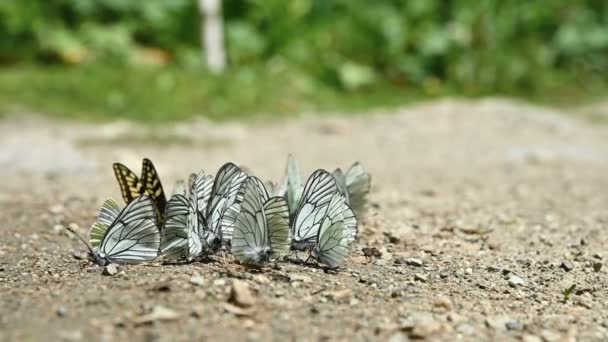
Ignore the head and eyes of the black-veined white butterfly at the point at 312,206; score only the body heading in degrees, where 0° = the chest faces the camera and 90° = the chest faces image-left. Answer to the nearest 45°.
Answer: approximately 90°

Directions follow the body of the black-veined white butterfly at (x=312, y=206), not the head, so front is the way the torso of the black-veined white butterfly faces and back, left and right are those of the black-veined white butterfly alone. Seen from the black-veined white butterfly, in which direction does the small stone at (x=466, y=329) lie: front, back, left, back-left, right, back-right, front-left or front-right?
back-left

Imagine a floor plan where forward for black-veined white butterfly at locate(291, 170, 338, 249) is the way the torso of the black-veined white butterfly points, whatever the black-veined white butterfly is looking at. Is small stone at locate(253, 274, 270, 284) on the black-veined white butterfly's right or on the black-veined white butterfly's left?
on the black-veined white butterfly's left

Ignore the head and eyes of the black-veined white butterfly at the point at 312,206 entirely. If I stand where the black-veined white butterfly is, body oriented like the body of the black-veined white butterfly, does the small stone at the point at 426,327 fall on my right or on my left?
on my left

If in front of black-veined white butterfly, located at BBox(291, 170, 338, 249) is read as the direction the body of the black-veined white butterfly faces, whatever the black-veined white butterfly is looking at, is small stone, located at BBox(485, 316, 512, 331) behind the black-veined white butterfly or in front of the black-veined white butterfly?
behind

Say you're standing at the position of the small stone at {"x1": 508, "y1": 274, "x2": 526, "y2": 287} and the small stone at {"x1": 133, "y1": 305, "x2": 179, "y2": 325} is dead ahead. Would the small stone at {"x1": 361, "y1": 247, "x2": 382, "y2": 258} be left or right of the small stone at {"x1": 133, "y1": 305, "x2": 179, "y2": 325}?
right
